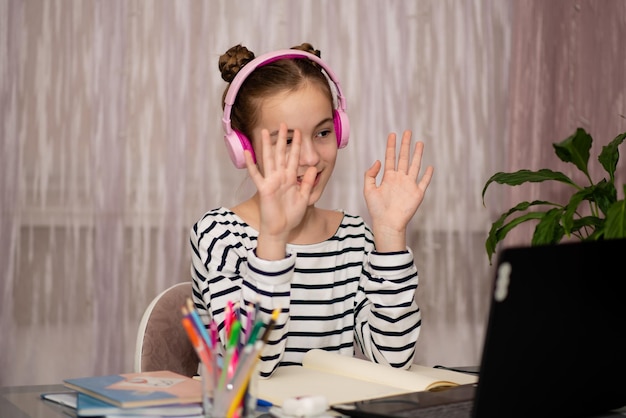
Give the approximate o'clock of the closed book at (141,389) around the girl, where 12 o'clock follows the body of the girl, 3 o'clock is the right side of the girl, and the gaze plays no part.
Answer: The closed book is roughly at 2 o'clock from the girl.

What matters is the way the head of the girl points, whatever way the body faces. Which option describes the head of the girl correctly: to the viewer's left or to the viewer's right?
to the viewer's right
